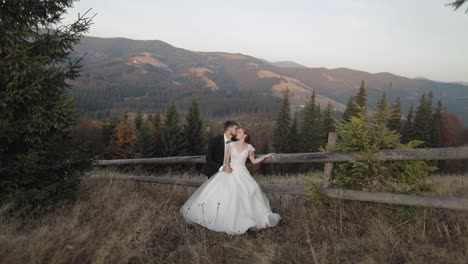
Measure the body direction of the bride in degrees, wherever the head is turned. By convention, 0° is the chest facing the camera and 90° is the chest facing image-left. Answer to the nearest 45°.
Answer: approximately 0°

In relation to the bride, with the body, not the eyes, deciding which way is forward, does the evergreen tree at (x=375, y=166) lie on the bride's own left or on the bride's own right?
on the bride's own left

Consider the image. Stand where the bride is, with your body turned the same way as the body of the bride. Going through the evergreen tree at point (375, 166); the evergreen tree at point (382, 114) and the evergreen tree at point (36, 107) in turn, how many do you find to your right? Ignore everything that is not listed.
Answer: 1

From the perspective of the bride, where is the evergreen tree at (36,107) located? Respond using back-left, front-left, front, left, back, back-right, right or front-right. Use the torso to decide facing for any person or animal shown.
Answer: right

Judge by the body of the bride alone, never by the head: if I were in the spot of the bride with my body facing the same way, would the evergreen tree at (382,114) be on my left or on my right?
on my left
